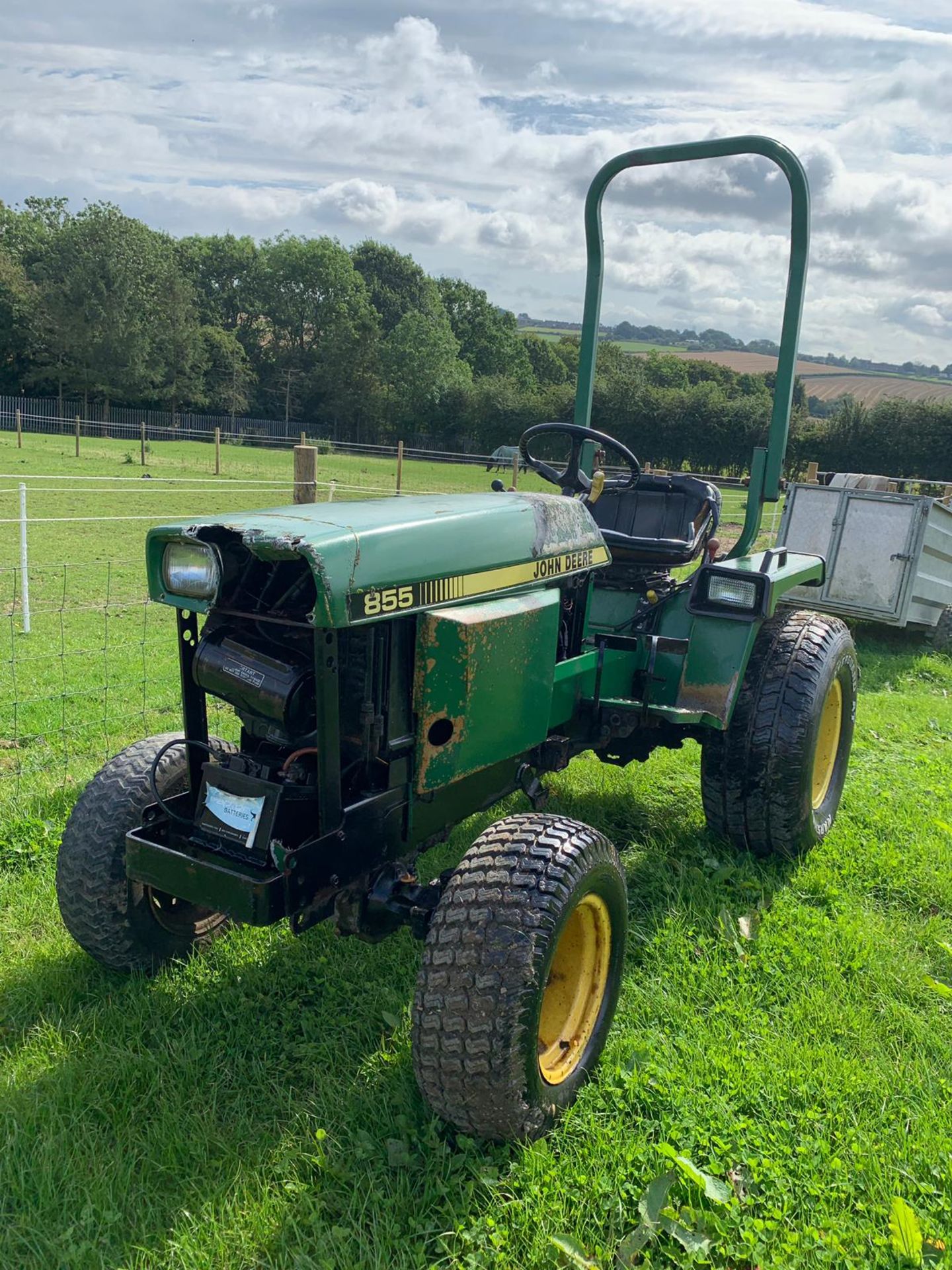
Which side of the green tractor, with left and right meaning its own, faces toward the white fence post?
right

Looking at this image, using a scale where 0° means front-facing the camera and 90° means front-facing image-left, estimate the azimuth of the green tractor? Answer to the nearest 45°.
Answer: approximately 45°

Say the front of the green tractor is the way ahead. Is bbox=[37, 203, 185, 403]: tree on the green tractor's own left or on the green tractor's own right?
on the green tractor's own right

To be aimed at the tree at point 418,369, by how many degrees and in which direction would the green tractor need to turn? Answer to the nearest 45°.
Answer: approximately 135° to its right

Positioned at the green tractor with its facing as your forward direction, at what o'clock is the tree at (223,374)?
The tree is roughly at 4 o'clock from the green tractor.

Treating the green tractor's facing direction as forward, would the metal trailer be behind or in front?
behind

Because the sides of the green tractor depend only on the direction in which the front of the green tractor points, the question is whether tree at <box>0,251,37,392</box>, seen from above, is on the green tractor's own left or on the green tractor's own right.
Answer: on the green tractor's own right

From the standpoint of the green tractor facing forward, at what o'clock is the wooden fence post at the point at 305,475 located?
The wooden fence post is roughly at 4 o'clock from the green tractor.
